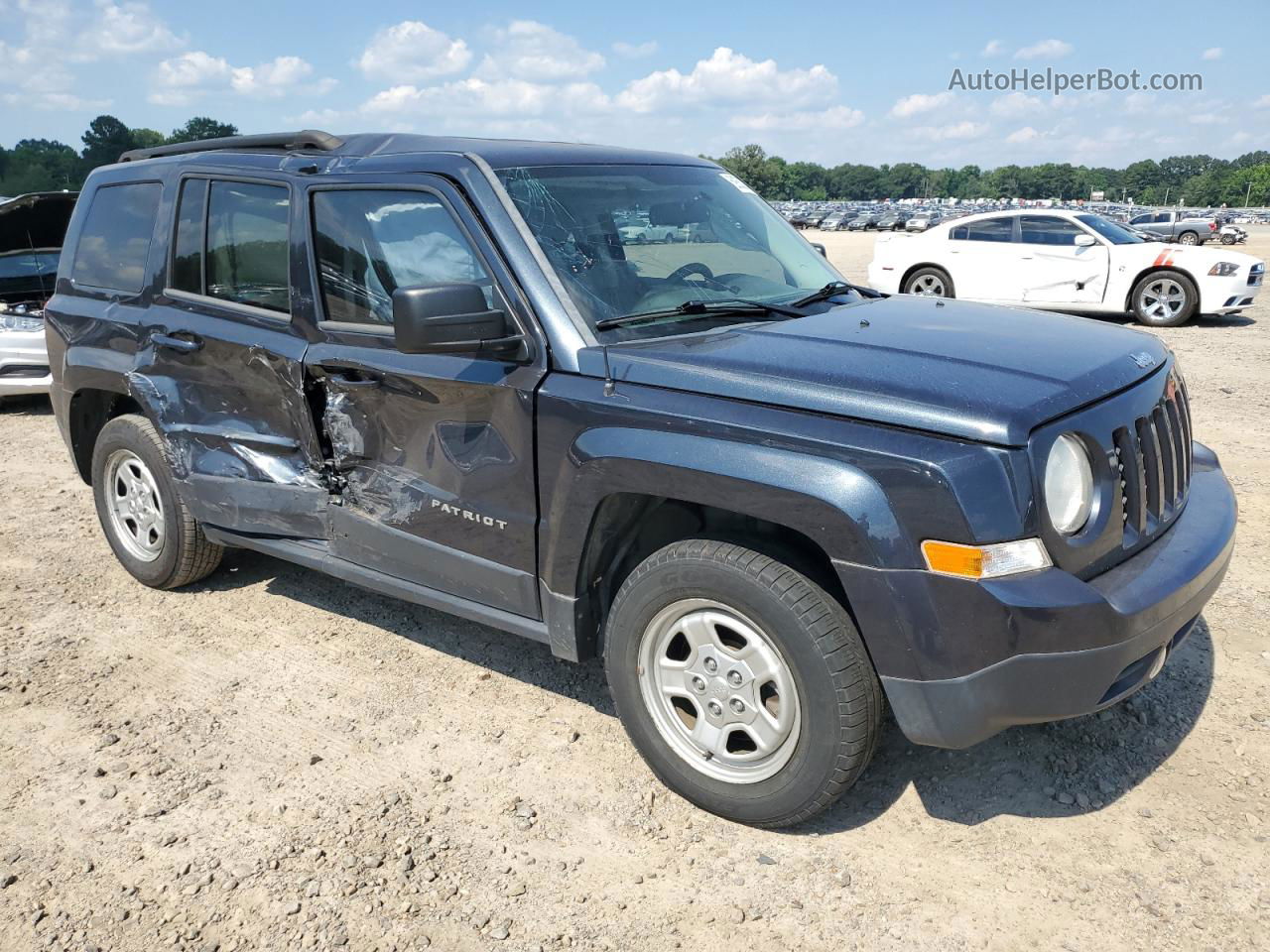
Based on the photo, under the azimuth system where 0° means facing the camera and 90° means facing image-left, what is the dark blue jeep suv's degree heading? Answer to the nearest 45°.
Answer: approximately 315°

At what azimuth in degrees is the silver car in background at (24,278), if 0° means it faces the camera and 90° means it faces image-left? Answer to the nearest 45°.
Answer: approximately 0°

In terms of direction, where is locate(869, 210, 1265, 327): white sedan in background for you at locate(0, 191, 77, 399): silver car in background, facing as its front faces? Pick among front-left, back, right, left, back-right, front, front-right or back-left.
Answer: left

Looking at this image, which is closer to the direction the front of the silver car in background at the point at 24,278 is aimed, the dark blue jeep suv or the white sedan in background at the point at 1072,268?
the dark blue jeep suv

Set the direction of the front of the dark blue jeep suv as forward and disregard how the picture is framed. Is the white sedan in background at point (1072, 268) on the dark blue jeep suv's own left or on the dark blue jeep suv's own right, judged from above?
on the dark blue jeep suv's own left

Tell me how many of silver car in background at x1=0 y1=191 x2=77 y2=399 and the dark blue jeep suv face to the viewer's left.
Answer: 0

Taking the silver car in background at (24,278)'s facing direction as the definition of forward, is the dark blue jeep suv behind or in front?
in front

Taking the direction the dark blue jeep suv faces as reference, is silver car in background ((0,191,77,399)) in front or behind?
behind
